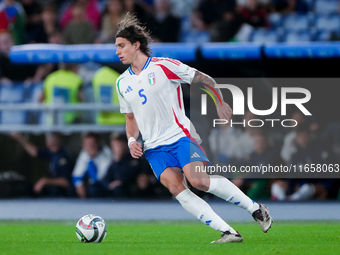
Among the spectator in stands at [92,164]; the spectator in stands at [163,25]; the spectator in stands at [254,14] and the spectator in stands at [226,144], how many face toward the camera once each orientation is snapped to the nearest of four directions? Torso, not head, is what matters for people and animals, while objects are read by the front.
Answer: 4

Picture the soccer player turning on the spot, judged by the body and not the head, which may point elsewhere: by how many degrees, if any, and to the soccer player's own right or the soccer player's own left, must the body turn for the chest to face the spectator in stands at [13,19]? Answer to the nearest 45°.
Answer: approximately 90° to the soccer player's own right

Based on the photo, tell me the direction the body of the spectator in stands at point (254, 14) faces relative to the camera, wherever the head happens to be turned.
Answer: toward the camera

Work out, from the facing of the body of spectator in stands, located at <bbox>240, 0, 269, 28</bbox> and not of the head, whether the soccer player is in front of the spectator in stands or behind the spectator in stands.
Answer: in front

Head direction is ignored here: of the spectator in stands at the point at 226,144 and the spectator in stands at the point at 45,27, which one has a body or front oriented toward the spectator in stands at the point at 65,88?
the spectator in stands at the point at 45,27

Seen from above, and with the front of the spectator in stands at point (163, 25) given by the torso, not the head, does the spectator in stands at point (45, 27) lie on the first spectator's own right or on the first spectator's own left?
on the first spectator's own right

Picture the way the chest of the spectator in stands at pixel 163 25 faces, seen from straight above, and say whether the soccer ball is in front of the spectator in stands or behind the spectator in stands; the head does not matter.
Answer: in front

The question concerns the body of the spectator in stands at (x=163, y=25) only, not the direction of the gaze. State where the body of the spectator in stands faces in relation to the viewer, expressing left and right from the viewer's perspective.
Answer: facing the viewer

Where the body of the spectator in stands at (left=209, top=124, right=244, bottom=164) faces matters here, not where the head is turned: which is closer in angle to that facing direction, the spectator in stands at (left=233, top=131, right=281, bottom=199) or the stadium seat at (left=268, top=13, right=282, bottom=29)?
the spectator in stands

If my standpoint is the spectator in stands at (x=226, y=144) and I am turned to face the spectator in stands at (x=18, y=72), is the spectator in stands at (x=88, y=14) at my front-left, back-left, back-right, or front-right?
front-right

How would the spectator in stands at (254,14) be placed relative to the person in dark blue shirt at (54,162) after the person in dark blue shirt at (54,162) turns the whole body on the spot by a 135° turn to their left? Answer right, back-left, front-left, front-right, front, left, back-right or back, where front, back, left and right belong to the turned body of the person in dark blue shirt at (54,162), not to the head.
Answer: front

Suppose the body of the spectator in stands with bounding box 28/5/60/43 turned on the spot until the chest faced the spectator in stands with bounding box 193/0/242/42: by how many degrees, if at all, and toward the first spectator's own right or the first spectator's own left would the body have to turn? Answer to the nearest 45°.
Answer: approximately 90° to the first spectator's own left

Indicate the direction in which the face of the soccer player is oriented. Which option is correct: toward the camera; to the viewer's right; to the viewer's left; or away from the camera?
to the viewer's left

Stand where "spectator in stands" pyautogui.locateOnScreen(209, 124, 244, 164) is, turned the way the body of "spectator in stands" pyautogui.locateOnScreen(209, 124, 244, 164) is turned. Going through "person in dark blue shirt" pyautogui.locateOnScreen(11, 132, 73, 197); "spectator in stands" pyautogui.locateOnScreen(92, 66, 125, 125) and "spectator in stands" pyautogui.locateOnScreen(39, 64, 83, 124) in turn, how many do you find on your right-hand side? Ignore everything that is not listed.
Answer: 3

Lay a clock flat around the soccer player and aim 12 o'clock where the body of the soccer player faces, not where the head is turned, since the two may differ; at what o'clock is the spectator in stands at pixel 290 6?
The spectator in stands is roughly at 5 o'clock from the soccer player.

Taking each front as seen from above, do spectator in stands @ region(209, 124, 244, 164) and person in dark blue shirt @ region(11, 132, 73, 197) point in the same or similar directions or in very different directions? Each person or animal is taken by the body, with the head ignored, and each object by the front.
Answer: same or similar directions

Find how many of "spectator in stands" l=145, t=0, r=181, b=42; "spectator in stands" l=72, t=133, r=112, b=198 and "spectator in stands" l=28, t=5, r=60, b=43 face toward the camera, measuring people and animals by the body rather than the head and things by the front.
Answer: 3
